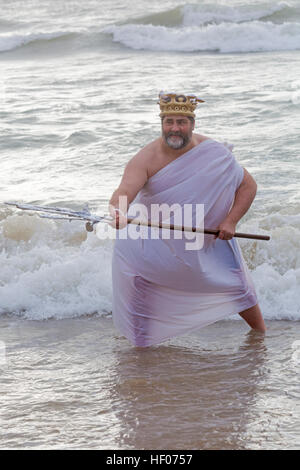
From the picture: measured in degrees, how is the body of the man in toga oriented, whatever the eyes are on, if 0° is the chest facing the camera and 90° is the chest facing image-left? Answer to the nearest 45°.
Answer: approximately 45°
